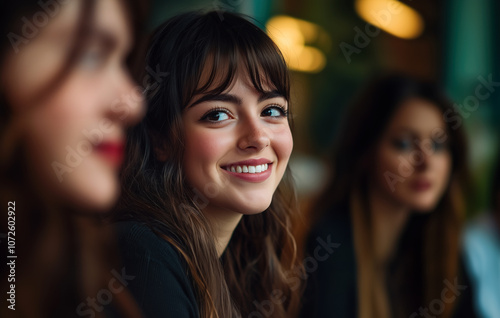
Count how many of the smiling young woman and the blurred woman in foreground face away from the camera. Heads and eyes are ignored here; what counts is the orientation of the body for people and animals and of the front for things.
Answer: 0

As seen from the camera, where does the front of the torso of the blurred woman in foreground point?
to the viewer's right

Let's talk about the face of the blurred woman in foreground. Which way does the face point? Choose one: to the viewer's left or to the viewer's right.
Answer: to the viewer's right

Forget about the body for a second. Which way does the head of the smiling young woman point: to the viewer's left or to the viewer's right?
to the viewer's right
